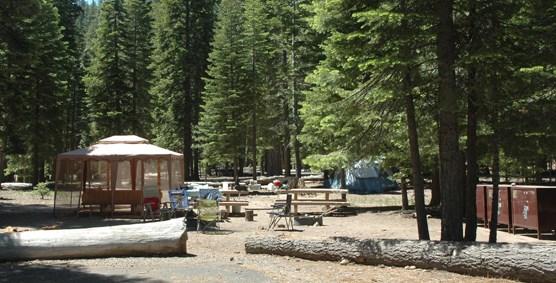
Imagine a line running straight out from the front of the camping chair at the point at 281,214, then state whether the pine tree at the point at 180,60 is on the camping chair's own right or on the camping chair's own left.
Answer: on the camping chair's own right

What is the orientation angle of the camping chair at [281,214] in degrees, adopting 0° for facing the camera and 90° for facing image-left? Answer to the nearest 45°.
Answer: approximately 90°
